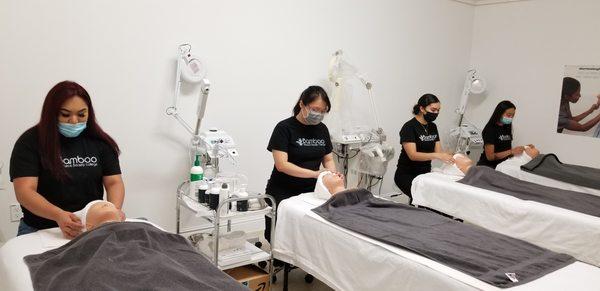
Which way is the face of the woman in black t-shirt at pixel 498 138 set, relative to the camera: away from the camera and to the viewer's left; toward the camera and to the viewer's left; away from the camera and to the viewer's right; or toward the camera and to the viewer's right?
toward the camera and to the viewer's right

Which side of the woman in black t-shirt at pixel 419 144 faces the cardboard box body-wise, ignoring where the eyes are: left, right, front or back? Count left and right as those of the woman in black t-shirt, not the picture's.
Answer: right

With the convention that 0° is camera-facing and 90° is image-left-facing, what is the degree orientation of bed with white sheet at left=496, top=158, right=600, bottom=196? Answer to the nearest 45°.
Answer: approximately 315°

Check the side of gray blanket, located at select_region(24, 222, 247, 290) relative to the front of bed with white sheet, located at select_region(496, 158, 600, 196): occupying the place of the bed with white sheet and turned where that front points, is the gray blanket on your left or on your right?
on your right

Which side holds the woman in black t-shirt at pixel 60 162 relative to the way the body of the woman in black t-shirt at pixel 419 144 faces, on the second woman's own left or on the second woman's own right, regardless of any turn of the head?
on the second woman's own right

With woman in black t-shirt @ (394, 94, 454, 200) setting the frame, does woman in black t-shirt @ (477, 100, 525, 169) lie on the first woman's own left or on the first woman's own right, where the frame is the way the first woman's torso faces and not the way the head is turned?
on the first woman's own left

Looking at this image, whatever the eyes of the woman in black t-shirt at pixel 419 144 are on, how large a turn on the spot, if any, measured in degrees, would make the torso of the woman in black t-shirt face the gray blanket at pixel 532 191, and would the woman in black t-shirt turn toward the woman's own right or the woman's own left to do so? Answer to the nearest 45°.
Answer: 0° — they already face it

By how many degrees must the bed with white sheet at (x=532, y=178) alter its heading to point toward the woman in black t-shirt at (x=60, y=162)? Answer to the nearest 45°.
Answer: approximately 90° to its right

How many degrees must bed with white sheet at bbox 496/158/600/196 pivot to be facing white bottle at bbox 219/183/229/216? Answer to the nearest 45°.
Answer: approximately 90° to its right

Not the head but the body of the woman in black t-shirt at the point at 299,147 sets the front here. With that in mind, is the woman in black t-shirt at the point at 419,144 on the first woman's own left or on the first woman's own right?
on the first woman's own left

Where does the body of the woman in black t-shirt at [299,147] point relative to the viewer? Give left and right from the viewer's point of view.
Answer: facing the viewer and to the right of the viewer

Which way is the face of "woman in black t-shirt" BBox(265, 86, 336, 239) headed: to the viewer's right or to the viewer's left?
to the viewer's right

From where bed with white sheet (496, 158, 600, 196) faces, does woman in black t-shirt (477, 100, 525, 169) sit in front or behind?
behind

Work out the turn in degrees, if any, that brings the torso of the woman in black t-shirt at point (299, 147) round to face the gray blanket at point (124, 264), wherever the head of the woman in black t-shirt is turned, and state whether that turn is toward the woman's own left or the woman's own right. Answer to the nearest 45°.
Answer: approximately 90° to the woman's own right
